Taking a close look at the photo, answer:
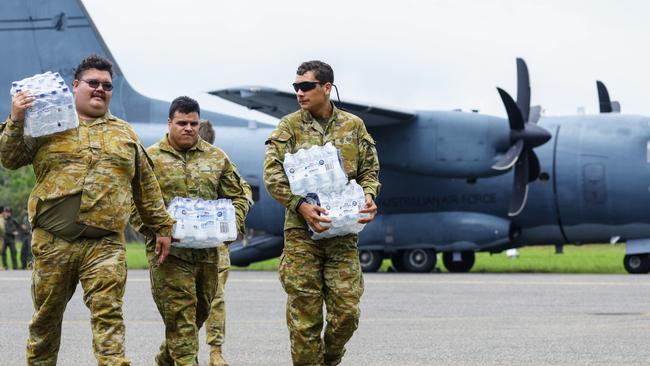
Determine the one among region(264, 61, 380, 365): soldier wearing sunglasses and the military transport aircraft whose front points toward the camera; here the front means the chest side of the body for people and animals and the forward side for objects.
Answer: the soldier wearing sunglasses

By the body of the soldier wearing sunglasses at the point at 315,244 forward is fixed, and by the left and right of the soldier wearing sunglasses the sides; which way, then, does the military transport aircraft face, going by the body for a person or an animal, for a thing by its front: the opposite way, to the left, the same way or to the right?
to the left

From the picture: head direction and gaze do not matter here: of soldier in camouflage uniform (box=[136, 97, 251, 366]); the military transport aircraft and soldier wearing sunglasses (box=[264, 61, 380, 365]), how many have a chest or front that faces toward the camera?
2

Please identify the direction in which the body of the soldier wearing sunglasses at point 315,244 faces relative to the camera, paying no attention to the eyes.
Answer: toward the camera

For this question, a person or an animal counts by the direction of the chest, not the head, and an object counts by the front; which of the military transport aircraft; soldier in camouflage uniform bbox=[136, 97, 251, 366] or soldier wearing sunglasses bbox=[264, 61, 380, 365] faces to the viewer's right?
the military transport aircraft

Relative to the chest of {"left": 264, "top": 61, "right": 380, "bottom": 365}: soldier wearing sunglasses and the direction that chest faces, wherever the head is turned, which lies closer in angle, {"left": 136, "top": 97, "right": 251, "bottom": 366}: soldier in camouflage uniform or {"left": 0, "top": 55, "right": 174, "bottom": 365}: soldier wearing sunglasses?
the soldier wearing sunglasses

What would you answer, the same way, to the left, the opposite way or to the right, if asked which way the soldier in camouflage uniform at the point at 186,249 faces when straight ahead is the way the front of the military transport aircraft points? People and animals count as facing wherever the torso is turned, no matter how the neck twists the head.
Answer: to the right

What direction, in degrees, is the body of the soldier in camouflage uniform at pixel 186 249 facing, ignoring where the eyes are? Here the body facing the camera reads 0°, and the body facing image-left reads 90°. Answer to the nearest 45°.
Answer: approximately 0°

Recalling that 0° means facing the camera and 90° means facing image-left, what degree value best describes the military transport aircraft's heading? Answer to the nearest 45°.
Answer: approximately 270°

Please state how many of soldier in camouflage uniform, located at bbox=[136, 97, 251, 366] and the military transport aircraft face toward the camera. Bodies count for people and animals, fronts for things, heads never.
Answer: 1

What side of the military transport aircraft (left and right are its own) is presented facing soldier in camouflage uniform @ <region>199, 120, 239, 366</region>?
right

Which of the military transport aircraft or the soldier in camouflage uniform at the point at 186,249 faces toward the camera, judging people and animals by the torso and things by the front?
the soldier in camouflage uniform

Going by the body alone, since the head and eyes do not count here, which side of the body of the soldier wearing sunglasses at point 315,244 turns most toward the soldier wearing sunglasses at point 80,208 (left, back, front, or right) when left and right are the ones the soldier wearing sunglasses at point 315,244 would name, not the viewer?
right
